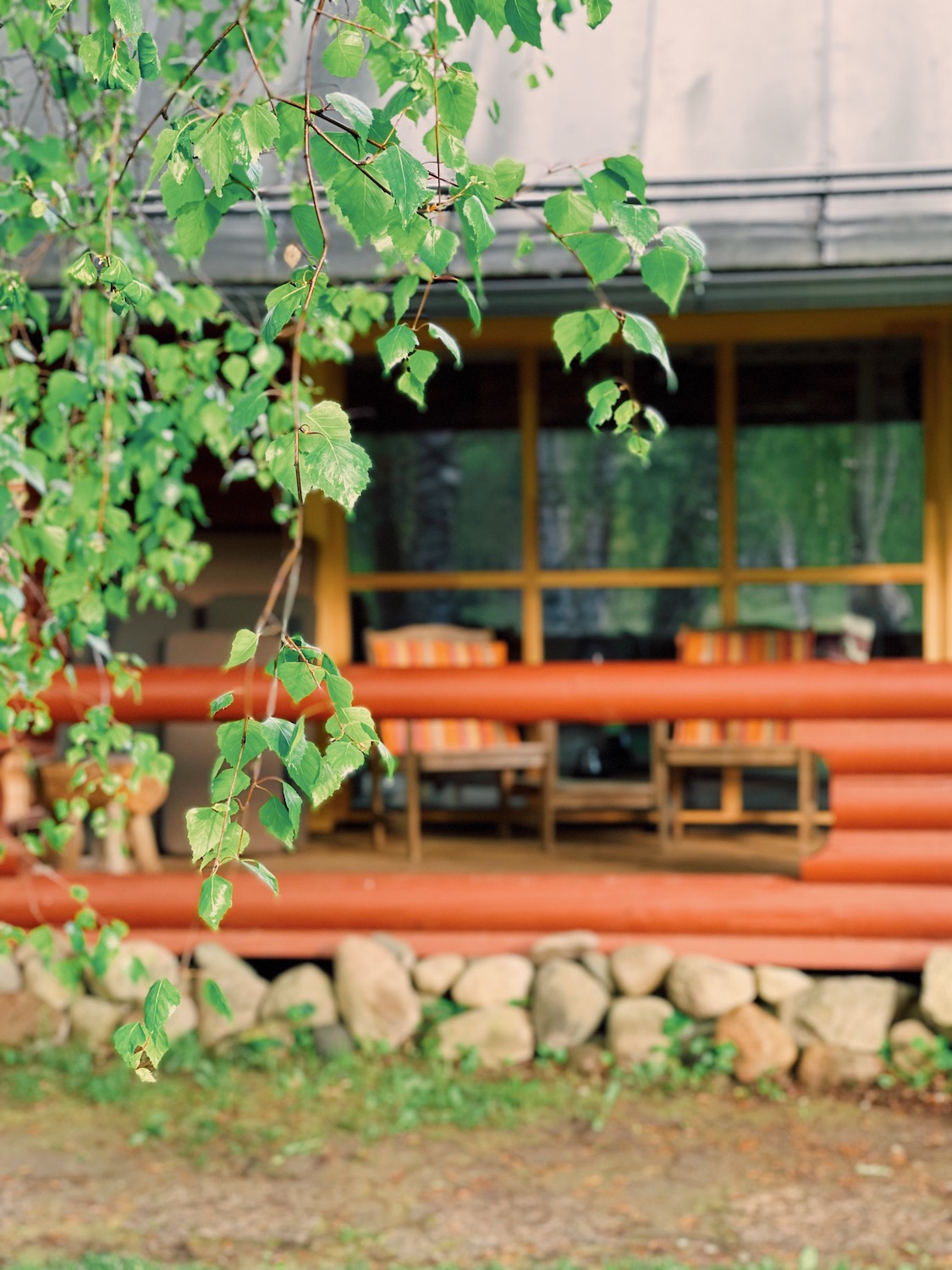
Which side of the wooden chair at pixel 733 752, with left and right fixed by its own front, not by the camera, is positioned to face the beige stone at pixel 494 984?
front

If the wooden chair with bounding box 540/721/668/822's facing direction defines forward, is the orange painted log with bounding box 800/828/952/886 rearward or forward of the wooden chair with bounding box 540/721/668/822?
forward

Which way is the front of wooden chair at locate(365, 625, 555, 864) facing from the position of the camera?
facing the viewer and to the right of the viewer

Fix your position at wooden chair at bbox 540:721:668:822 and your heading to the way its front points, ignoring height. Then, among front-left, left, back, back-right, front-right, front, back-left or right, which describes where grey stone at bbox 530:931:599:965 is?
front

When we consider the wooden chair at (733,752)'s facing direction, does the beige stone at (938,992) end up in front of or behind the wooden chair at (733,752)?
in front

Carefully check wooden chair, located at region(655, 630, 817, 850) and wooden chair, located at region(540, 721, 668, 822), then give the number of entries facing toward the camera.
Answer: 2

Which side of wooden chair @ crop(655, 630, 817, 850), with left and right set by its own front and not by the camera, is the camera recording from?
front

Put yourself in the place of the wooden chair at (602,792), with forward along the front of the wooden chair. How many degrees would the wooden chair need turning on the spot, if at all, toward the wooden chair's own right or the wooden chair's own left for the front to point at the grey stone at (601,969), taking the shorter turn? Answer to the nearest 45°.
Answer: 0° — it already faces it

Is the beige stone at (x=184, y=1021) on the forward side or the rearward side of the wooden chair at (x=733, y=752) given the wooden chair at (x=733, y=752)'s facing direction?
on the forward side

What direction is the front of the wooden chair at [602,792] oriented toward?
toward the camera
